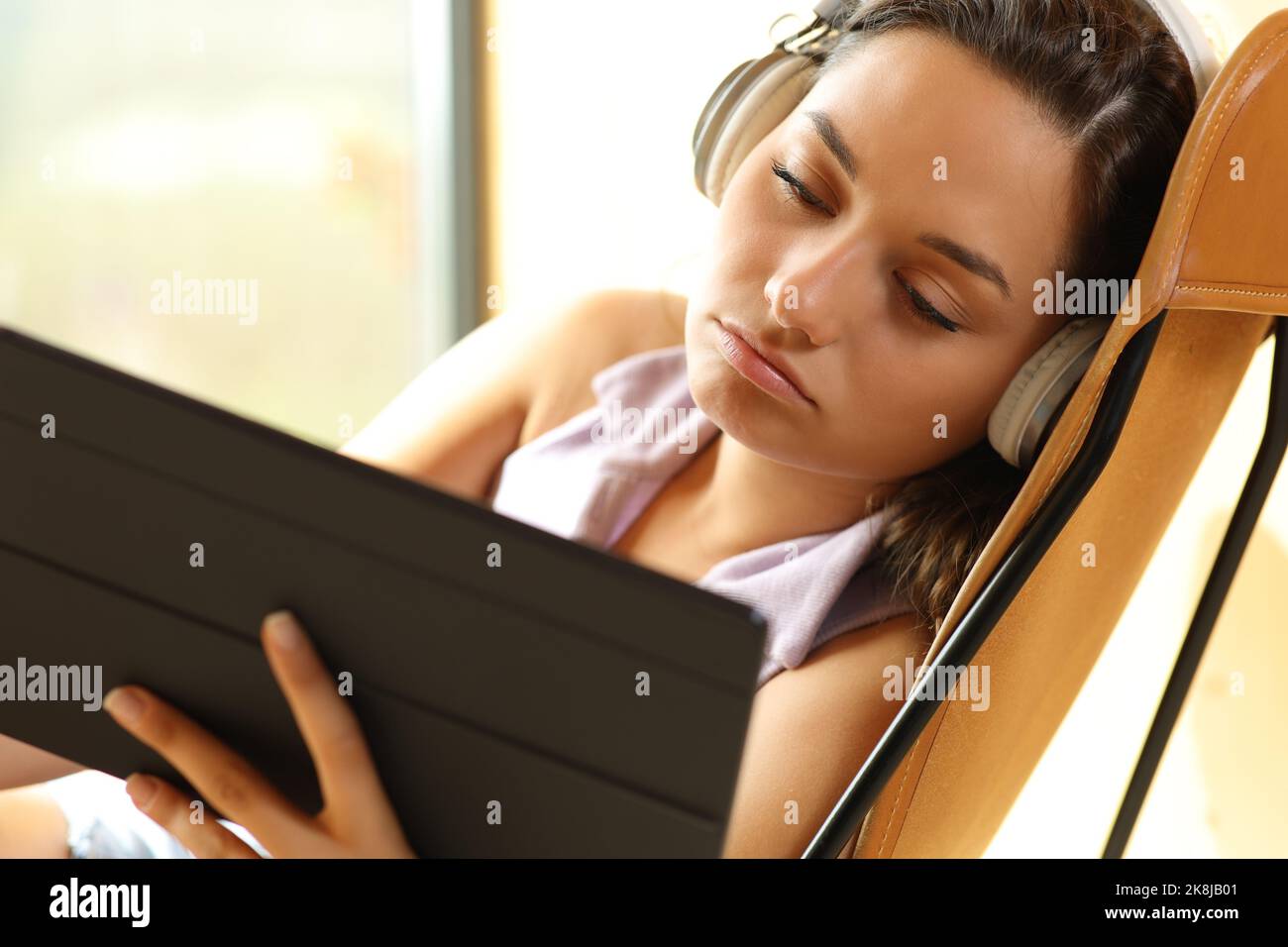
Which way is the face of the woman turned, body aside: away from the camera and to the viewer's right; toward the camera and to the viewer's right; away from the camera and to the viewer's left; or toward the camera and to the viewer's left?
toward the camera and to the viewer's left

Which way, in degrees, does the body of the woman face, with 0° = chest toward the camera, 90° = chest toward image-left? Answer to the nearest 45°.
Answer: approximately 45°
